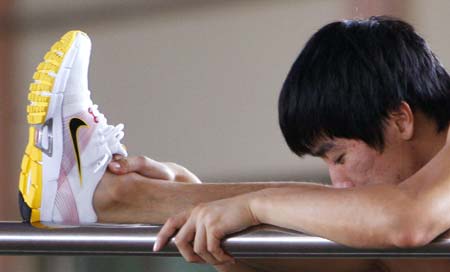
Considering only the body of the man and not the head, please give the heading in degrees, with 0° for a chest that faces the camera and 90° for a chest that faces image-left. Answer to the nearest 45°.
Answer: approximately 90°
